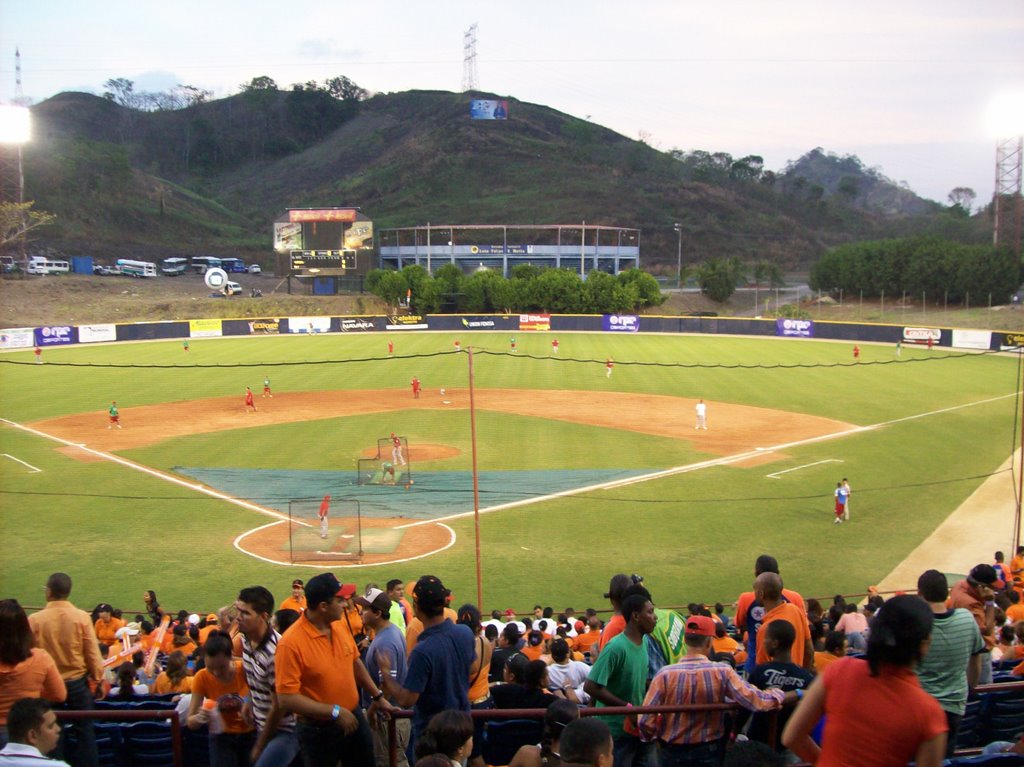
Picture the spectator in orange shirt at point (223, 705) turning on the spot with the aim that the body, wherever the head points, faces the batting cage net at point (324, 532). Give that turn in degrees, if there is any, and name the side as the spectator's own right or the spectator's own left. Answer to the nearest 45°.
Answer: approximately 135° to the spectator's own right

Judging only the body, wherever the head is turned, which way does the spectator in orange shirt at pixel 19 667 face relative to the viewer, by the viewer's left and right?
facing away from the viewer

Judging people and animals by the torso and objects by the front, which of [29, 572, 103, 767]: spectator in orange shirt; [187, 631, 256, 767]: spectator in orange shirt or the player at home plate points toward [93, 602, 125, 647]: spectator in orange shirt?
[29, 572, 103, 767]: spectator in orange shirt

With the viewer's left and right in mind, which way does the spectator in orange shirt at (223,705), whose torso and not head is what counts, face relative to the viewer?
facing the viewer and to the left of the viewer

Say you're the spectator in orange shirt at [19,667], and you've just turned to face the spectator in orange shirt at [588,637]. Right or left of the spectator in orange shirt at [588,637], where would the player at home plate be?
left

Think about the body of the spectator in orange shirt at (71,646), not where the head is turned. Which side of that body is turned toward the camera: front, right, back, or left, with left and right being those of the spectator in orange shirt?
back

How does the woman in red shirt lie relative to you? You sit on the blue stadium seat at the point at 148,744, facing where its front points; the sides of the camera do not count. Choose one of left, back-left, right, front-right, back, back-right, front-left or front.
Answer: back-right

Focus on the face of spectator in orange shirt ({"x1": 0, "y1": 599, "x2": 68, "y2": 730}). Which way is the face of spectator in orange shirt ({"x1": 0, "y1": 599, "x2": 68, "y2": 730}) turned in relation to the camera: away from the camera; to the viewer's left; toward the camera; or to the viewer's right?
away from the camera

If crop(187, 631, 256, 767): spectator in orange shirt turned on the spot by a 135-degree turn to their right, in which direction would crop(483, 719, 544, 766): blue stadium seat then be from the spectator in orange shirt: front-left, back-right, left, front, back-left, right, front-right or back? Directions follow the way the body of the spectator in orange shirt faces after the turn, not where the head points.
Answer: right

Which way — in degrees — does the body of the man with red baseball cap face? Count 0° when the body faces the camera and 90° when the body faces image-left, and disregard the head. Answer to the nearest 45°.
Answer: approximately 180°

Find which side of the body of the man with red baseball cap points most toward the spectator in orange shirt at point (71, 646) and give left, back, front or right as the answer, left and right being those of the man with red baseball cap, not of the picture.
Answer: left
